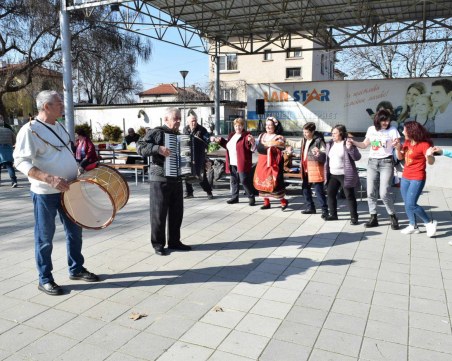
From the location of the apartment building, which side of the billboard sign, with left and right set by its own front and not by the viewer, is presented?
back

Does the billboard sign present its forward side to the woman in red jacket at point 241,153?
yes

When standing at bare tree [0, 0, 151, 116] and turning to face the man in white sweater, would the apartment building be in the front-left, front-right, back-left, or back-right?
back-left

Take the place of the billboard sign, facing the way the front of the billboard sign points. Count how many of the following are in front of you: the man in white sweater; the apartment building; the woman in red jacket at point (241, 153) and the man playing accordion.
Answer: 3

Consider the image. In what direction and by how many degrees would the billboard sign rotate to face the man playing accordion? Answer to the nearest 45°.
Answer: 0° — it already faces them

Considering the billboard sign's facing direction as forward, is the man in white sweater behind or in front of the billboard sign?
in front

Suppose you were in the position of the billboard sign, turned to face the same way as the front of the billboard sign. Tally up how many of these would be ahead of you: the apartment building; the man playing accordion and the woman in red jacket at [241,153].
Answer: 2

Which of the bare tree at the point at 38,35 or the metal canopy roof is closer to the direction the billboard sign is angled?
the metal canopy roof

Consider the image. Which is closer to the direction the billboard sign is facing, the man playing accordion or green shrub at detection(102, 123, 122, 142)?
the man playing accordion

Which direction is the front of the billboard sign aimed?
toward the camera

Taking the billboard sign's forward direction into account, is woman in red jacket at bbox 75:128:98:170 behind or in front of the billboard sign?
in front

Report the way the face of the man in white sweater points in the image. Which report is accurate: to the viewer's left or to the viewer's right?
to the viewer's right
